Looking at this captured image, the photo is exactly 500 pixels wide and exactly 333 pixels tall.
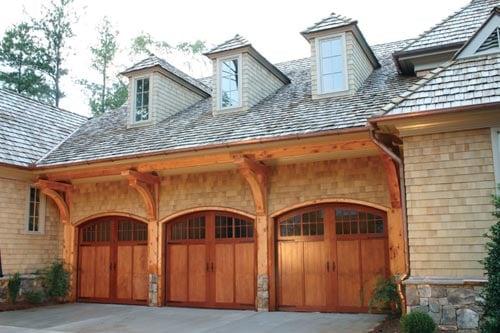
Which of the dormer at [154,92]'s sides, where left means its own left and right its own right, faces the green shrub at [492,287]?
left

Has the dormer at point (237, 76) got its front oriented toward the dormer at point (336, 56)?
no

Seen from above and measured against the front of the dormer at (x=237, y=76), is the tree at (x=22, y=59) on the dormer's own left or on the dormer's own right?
on the dormer's own right

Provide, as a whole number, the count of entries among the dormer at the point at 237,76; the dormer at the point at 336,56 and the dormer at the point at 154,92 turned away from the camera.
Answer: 0

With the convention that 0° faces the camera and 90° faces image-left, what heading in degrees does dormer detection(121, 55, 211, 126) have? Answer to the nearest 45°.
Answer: approximately 45°

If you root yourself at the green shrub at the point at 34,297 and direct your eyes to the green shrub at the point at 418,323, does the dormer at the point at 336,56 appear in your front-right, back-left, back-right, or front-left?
front-left

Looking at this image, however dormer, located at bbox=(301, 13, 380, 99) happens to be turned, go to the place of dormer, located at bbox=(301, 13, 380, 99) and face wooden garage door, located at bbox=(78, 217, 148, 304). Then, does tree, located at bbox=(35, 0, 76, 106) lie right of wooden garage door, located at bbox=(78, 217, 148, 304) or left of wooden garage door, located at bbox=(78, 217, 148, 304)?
right

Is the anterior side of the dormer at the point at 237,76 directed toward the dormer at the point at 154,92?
no

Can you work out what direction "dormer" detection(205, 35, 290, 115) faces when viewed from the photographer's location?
facing the viewer and to the left of the viewer

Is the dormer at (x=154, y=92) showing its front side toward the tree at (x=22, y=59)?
no

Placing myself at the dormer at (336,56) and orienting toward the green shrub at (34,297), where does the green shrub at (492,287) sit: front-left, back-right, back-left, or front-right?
back-left

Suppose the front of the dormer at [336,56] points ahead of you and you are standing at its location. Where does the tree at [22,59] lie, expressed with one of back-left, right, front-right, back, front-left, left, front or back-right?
right

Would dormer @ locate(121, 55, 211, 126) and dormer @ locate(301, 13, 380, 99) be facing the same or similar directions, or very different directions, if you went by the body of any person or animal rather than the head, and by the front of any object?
same or similar directions

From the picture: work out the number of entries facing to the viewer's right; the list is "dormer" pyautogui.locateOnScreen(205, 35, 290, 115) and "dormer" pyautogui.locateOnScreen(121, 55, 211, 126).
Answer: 0
